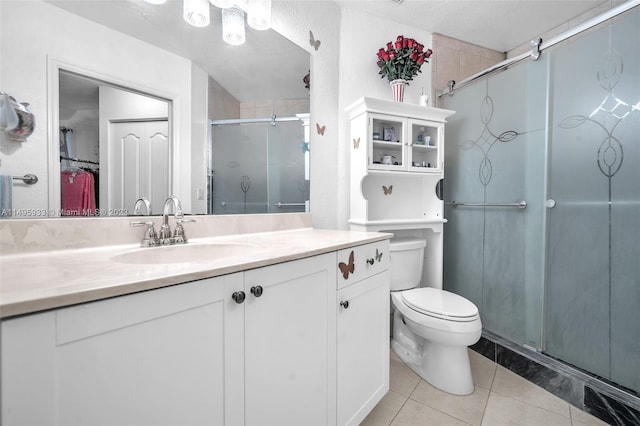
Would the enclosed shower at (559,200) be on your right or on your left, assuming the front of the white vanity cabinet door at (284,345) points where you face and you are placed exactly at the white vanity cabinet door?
on your left

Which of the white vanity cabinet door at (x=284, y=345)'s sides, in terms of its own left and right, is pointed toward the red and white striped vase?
left

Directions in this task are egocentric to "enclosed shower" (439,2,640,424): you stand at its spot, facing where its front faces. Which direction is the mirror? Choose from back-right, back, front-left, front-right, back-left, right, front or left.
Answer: front

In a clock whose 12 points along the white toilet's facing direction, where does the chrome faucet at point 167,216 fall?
The chrome faucet is roughly at 3 o'clock from the white toilet.

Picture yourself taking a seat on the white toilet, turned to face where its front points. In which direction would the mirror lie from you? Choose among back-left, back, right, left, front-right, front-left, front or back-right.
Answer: right

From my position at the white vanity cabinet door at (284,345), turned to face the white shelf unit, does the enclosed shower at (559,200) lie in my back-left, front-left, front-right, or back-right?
front-right

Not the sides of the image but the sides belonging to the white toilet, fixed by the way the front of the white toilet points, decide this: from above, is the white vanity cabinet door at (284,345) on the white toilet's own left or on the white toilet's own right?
on the white toilet's own right

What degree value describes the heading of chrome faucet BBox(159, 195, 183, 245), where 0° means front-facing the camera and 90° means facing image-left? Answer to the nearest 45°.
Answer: approximately 315°

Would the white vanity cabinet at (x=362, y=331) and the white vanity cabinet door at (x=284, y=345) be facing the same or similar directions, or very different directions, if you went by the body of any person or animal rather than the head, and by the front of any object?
same or similar directions

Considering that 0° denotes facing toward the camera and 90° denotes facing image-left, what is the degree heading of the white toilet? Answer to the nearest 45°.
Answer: approximately 315°

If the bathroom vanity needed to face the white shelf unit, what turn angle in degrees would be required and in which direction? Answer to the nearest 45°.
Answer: approximately 90° to its left

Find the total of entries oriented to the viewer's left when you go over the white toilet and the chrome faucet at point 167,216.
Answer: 0

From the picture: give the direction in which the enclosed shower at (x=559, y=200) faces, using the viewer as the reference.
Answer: facing the viewer and to the left of the viewer
